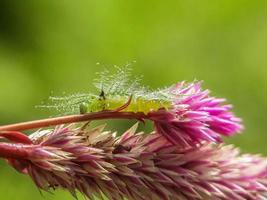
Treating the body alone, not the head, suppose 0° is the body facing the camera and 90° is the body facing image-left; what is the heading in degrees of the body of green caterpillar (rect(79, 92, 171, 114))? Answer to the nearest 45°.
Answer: approximately 90°
